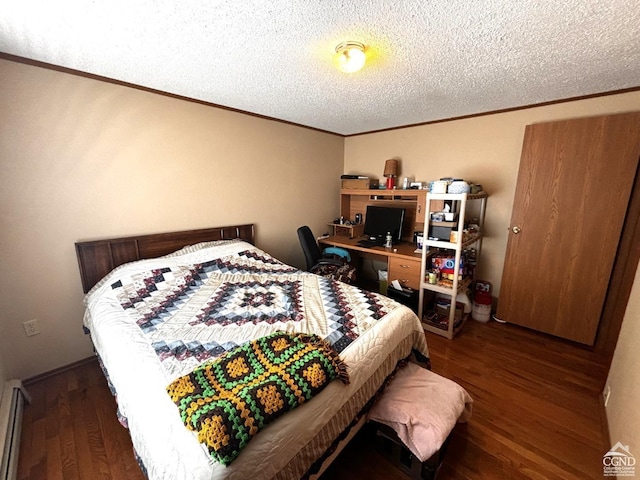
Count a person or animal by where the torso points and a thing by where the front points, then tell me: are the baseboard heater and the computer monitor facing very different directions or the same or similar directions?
very different directions

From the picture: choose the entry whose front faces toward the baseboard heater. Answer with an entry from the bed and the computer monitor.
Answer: the computer monitor

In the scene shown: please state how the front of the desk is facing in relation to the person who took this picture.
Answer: facing the viewer and to the left of the viewer

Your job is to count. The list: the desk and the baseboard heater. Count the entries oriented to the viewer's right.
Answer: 1

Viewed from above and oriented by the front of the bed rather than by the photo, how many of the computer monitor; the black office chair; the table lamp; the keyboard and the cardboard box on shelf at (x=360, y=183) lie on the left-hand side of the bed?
5

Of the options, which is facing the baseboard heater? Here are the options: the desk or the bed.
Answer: the desk

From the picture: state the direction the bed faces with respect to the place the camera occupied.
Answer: facing the viewer and to the right of the viewer

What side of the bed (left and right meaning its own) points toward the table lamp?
left

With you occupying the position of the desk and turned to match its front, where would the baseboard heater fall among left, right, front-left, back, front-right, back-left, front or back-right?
front

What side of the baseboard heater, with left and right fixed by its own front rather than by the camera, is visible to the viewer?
right

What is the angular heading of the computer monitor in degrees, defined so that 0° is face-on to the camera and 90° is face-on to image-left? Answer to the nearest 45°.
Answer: approximately 45°
